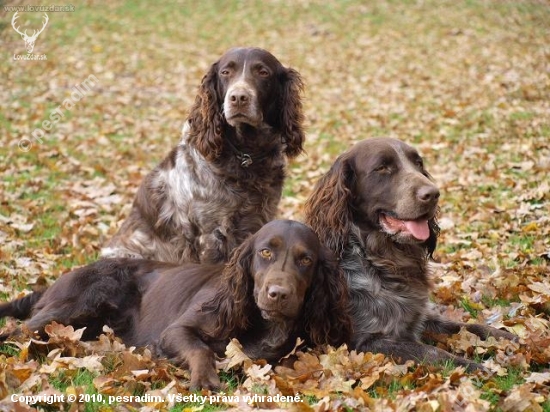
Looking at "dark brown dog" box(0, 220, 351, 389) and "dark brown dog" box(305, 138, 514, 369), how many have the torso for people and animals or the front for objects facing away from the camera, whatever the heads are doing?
0

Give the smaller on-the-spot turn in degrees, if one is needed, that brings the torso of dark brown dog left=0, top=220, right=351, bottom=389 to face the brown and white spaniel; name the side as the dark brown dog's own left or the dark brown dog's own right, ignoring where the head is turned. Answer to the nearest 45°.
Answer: approximately 135° to the dark brown dog's own left

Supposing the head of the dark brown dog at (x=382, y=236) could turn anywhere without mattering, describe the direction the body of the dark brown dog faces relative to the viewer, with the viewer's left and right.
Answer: facing the viewer and to the right of the viewer

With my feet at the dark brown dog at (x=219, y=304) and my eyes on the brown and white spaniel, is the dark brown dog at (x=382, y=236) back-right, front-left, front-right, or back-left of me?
front-right

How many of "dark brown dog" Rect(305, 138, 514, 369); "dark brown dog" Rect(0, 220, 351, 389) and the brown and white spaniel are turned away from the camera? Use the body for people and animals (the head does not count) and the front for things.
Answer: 0

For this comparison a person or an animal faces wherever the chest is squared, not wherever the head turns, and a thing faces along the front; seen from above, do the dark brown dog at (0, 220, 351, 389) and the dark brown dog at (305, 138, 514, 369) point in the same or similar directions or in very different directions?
same or similar directions
